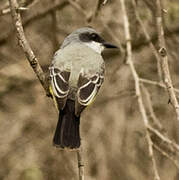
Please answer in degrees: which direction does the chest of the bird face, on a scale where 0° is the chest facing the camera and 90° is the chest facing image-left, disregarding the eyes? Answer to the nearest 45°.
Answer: approximately 180°
